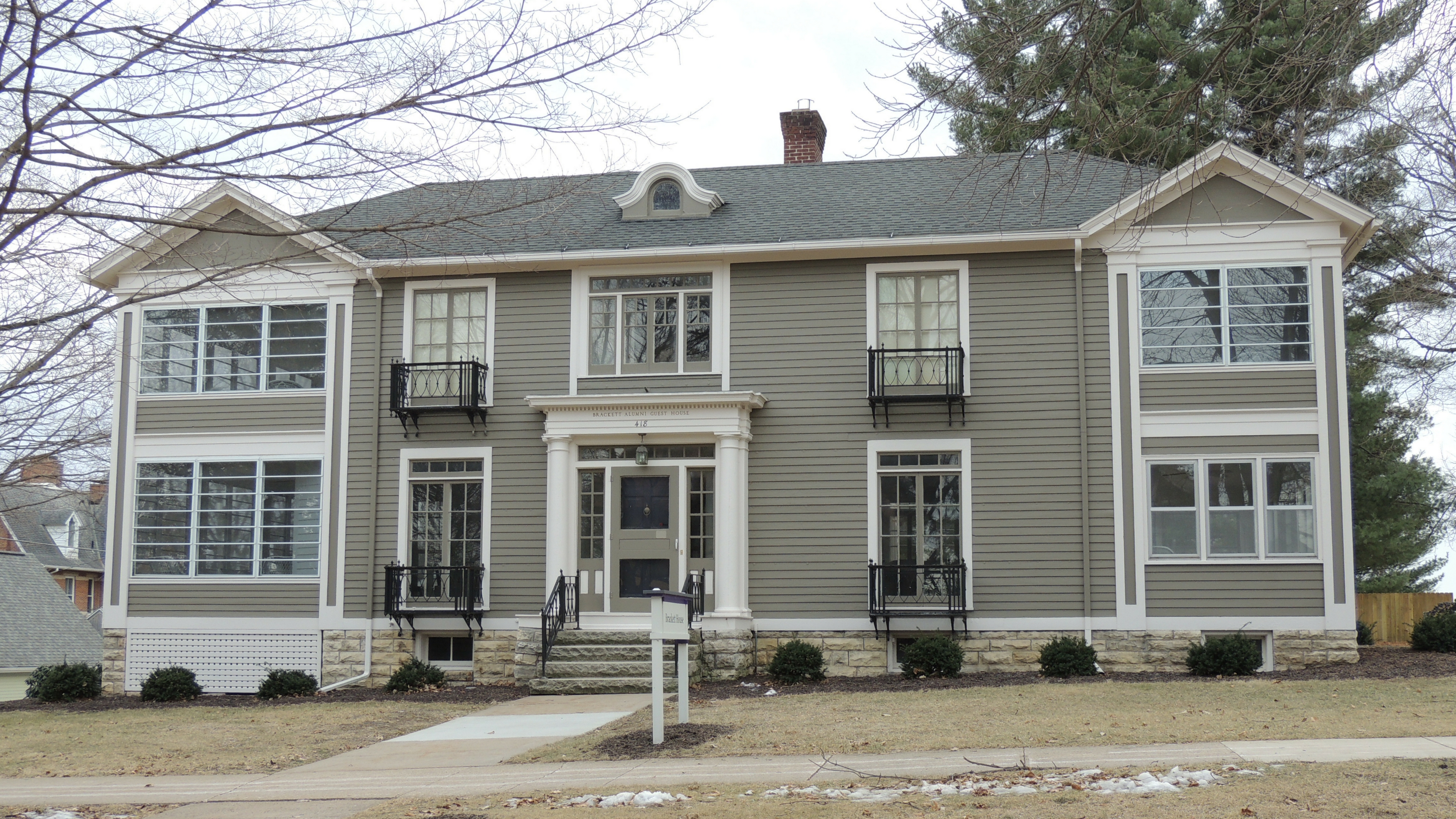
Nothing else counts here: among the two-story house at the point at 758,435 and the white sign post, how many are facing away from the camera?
0

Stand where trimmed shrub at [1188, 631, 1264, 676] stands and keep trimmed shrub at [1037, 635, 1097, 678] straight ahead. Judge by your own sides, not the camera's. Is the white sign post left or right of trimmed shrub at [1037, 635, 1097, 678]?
left

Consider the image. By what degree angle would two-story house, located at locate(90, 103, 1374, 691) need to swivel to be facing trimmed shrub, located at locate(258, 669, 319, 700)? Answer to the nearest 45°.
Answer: approximately 90° to its right

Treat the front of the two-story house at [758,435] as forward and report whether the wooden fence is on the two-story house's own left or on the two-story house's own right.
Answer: on the two-story house's own left

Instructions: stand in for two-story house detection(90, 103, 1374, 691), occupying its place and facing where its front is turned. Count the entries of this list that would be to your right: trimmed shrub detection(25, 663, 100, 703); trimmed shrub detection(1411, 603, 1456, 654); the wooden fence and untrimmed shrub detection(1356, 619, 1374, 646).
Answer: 1

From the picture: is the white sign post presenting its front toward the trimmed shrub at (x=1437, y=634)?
no

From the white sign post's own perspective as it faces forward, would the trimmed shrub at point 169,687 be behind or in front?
behind

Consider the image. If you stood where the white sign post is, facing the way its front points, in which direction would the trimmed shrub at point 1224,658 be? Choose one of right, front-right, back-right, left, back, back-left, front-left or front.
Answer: left

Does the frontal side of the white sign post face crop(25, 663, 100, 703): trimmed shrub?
no

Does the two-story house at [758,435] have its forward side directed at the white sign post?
yes

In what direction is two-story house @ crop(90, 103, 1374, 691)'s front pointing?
toward the camera

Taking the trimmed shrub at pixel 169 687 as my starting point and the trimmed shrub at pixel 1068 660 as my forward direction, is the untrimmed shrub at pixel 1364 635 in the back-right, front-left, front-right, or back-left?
front-left

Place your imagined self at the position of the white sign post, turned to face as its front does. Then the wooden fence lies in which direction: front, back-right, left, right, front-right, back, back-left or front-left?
left

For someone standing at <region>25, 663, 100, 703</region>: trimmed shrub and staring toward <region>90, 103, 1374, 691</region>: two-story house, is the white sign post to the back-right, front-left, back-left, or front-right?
front-right

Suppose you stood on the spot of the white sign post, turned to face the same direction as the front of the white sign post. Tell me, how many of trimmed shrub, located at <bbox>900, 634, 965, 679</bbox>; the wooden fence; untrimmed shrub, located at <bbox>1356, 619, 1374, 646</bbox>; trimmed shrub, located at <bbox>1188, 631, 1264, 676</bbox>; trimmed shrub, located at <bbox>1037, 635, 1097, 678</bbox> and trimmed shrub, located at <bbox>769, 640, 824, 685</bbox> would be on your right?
0

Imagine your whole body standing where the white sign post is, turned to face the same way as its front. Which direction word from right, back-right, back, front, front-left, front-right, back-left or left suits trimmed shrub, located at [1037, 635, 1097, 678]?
left

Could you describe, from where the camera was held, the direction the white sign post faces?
facing the viewer and to the right of the viewer
